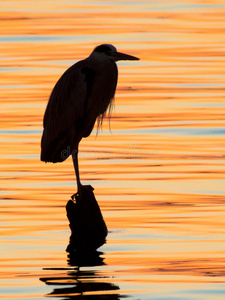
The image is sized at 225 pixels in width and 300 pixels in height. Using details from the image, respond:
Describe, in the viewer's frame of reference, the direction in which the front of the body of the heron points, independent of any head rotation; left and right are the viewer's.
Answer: facing to the right of the viewer
